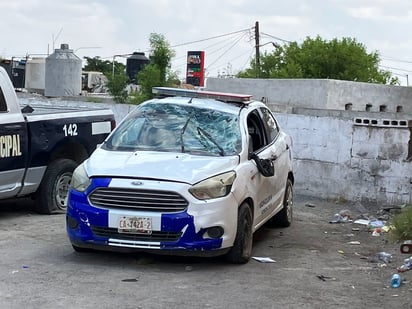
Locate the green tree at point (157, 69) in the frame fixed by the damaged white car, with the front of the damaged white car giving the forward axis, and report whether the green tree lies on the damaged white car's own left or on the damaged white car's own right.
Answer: on the damaged white car's own right

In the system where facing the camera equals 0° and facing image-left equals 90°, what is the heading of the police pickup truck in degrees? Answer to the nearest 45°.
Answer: approximately 45°

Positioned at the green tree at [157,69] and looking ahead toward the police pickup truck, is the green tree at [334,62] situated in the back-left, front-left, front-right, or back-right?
back-left

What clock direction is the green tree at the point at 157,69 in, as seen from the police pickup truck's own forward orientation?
The green tree is roughly at 5 o'clock from the police pickup truck.

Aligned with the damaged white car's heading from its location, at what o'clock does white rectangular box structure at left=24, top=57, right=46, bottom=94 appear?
The white rectangular box structure is roughly at 4 o'clock from the damaged white car.

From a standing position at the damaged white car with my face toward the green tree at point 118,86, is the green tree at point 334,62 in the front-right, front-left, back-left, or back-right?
front-right

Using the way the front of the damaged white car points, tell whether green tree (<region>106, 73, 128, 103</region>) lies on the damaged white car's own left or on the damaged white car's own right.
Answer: on the damaged white car's own right

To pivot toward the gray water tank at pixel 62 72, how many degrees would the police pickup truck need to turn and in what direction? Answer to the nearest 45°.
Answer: approximately 135° to its right

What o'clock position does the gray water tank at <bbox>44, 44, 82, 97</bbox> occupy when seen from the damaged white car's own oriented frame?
The gray water tank is roughly at 4 o'clock from the damaged white car.

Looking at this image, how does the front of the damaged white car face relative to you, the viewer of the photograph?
facing the viewer and to the left of the viewer

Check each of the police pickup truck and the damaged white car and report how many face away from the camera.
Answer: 0

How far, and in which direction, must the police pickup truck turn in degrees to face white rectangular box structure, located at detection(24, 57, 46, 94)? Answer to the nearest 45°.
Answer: approximately 135° to its right

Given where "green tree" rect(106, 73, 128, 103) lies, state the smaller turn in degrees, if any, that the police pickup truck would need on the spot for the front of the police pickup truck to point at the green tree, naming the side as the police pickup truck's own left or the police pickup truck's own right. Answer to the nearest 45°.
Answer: approximately 135° to the police pickup truck's own right

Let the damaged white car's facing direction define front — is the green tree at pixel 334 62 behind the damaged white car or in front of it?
behind
